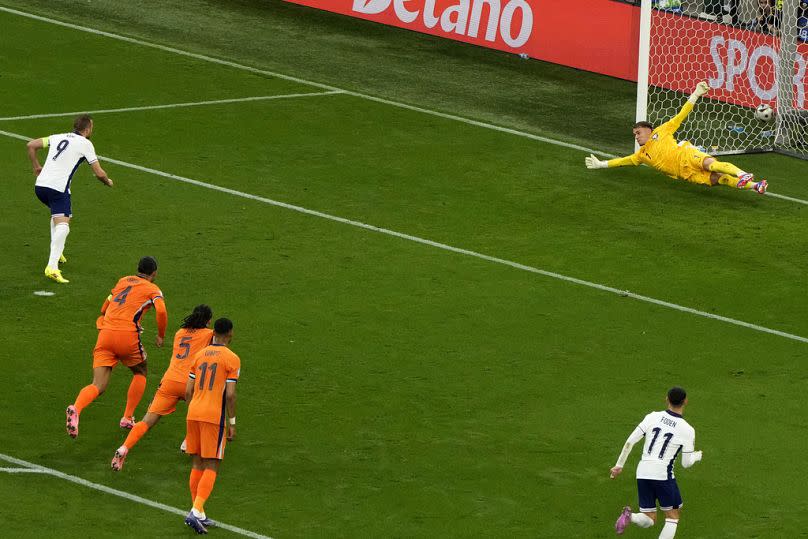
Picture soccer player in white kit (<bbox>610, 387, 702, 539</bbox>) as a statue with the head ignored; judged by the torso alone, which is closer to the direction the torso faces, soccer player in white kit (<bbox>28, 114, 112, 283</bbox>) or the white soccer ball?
the white soccer ball

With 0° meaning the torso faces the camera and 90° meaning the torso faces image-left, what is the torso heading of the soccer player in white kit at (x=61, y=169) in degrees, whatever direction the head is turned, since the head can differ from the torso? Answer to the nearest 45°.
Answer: approximately 225°

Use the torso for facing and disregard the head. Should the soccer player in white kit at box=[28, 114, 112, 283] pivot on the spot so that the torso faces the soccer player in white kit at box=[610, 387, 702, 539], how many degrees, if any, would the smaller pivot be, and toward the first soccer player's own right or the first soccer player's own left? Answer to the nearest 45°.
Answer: approximately 90° to the first soccer player's own right

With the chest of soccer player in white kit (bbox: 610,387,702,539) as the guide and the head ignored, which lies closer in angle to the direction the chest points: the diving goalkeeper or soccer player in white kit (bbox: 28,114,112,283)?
the diving goalkeeper

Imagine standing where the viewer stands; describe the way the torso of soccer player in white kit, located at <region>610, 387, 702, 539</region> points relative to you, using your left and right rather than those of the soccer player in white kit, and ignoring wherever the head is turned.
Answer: facing away from the viewer and to the right of the viewer

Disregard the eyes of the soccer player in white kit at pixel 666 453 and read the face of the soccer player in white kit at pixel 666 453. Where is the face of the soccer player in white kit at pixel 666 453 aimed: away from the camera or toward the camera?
away from the camera

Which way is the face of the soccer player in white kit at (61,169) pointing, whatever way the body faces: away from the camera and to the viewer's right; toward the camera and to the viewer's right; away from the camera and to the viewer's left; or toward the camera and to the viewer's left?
away from the camera and to the viewer's right

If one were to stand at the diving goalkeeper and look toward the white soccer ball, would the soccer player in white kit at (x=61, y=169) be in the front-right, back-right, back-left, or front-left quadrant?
back-left
